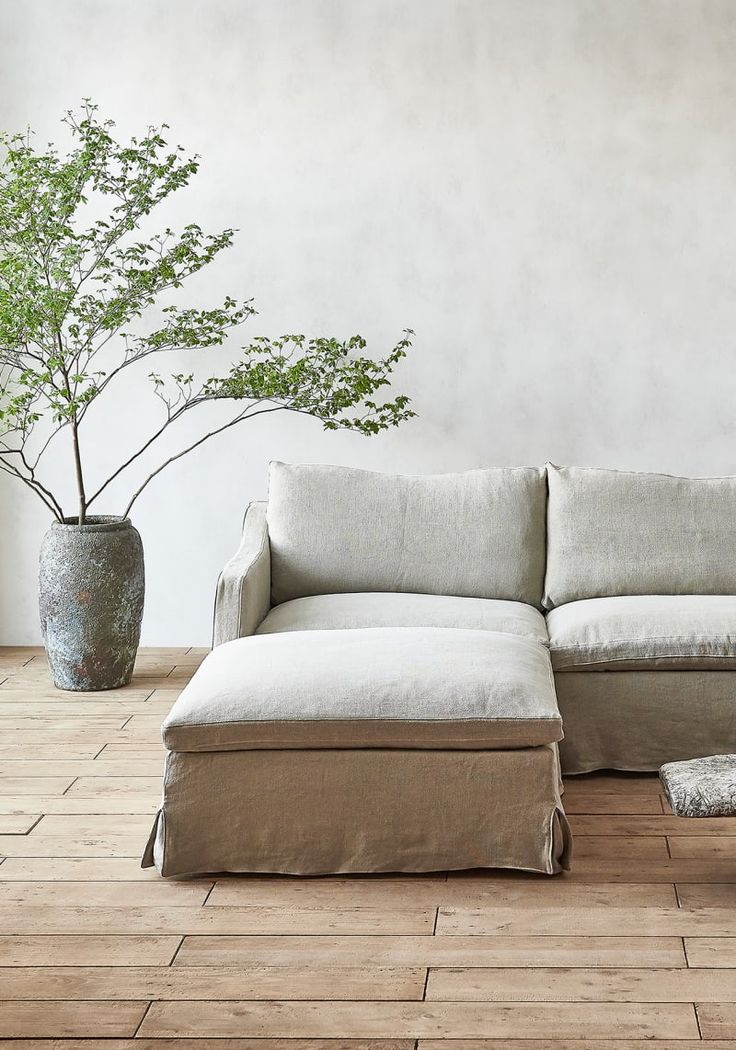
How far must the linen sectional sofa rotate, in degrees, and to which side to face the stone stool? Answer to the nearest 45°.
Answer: approximately 45° to its left

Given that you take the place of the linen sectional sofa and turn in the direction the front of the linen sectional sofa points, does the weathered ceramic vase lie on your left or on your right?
on your right

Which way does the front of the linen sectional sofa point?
toward the camera
